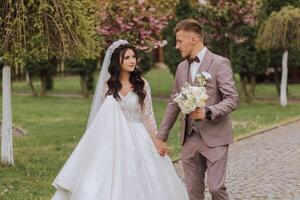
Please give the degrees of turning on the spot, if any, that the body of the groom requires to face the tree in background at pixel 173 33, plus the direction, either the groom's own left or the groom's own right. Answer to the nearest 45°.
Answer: approximately 135° to the groom's own right

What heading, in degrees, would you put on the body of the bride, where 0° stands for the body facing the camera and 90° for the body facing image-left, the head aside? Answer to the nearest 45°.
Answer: approximately 0°

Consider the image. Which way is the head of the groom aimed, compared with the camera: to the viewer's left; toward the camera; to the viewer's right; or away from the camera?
to the viewer's left

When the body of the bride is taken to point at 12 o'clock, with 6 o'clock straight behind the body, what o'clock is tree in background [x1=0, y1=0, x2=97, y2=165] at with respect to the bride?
The tree in background is roughly at 5 o'clock from the bride.

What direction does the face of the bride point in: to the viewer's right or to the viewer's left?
to the viewer's right

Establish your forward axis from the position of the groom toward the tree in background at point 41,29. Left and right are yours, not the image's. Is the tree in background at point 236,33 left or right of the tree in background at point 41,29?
right

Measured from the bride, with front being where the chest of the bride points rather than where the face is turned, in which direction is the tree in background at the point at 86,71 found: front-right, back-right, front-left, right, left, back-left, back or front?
back

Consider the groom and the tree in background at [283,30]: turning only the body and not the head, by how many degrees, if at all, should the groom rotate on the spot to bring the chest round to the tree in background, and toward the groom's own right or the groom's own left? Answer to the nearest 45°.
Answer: approximately 135° to the groom's own right

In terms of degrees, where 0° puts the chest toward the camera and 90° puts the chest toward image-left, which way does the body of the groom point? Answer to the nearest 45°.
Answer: approximately 45°
